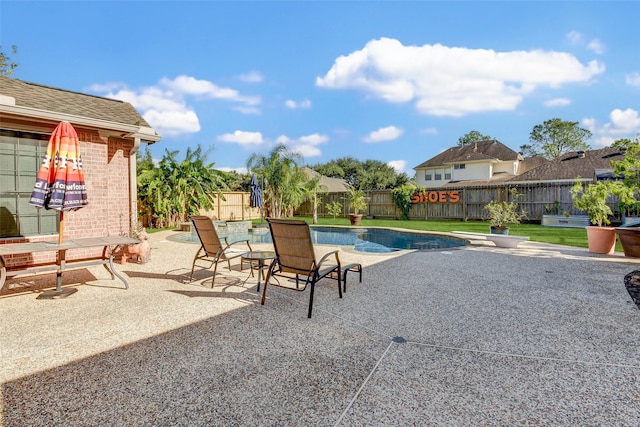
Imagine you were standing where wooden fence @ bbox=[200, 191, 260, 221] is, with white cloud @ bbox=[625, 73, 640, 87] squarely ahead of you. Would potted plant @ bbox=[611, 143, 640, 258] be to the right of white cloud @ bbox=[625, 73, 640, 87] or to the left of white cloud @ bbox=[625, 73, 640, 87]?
right

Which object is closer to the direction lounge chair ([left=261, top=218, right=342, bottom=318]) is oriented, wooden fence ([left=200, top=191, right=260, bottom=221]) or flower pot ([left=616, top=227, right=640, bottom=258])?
the flower pot

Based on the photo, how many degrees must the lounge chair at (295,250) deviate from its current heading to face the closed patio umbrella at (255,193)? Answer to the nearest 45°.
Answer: approximately 45° to its left

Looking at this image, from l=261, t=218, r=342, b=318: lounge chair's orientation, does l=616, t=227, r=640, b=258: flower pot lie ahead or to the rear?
ahead

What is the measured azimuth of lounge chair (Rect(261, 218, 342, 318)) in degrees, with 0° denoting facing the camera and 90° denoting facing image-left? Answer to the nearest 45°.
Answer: approximately 225°
